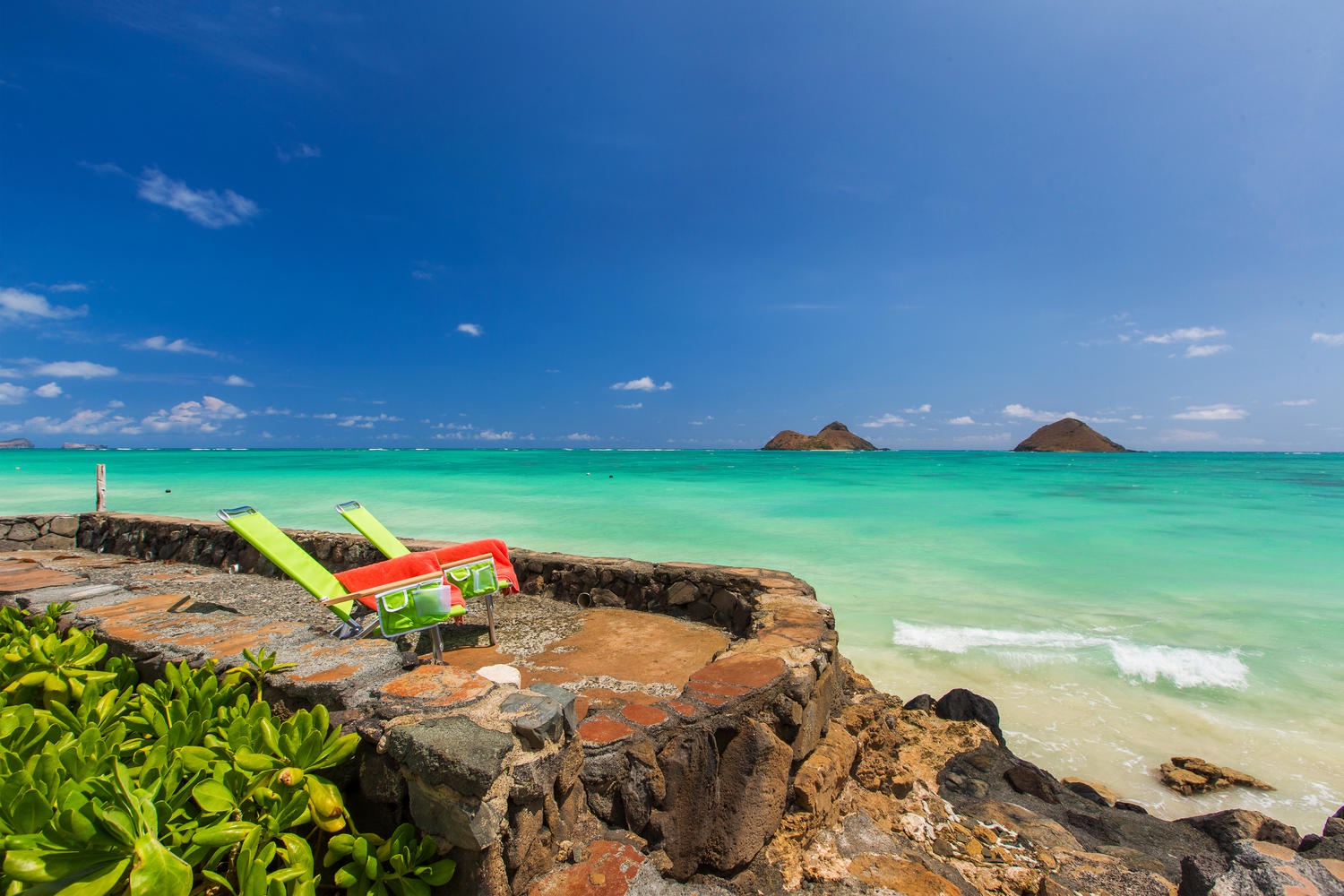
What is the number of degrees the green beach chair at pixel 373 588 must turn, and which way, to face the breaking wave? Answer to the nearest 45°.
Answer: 0° — it already faces it

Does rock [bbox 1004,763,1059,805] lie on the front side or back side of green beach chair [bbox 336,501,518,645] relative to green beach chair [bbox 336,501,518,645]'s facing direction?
on the front side

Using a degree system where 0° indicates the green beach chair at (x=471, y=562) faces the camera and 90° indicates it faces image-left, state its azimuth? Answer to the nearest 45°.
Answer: approximately 270°

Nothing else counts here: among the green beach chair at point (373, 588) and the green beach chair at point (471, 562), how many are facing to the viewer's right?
2

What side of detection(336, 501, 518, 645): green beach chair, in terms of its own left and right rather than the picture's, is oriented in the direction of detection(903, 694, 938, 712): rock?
front

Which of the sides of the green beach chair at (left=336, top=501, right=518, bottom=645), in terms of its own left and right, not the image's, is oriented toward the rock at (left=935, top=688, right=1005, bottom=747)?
front

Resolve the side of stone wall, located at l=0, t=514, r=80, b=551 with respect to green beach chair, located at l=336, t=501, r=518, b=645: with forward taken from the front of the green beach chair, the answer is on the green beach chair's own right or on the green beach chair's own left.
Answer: on the green beach chair's own left

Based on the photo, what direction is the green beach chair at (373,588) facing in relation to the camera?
to the viewer's right

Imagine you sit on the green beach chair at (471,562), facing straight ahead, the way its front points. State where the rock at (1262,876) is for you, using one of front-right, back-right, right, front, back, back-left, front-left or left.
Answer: front-right

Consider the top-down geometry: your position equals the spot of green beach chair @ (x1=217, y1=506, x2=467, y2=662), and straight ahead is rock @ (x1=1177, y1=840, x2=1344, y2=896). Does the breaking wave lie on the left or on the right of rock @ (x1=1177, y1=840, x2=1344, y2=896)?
left

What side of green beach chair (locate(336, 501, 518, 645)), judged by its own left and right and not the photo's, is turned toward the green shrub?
right

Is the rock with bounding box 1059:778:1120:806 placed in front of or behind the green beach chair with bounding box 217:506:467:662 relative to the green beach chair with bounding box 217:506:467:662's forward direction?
in front
